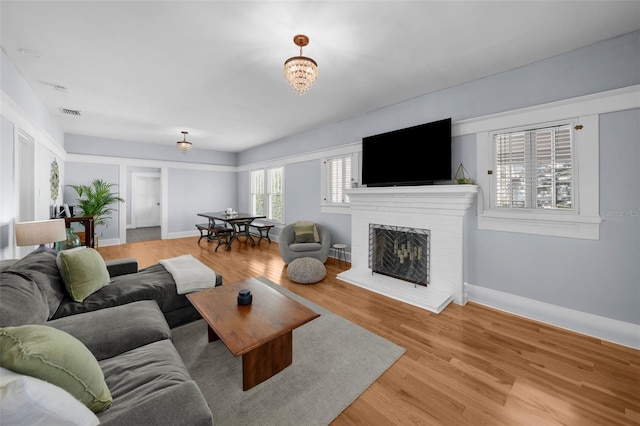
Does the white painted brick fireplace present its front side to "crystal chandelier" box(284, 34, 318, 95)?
yes

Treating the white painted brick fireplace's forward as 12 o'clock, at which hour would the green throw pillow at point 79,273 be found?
The green throw pillow is roughly at 12 o'clock from the white painted brick fireplace.

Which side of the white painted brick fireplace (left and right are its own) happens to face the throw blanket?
front

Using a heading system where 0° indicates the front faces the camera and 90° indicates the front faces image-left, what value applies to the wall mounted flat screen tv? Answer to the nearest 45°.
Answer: approximately 45°

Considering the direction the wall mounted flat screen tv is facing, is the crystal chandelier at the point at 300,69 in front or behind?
in front

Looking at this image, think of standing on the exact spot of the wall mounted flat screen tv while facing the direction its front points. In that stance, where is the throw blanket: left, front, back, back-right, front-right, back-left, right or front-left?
front

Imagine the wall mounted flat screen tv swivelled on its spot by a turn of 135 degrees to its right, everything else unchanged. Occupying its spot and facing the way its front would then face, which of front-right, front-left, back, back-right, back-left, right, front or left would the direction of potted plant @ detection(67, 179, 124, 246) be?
left

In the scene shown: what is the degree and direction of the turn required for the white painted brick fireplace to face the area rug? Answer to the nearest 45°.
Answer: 0° — it already faces it

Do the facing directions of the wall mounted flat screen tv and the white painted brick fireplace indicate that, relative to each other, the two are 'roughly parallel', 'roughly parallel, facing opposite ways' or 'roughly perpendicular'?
roughly parallel

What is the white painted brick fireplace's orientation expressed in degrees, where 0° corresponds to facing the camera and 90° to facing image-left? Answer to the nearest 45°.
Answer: approximately 45°

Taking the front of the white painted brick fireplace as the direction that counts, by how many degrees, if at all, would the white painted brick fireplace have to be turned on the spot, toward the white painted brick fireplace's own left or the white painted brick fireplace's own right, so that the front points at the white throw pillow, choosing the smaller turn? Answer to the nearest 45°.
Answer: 0° — it already faces it

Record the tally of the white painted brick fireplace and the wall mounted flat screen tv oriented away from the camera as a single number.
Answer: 0

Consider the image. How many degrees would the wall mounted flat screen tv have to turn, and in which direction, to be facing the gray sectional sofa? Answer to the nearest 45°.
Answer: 0° — it already faces it
